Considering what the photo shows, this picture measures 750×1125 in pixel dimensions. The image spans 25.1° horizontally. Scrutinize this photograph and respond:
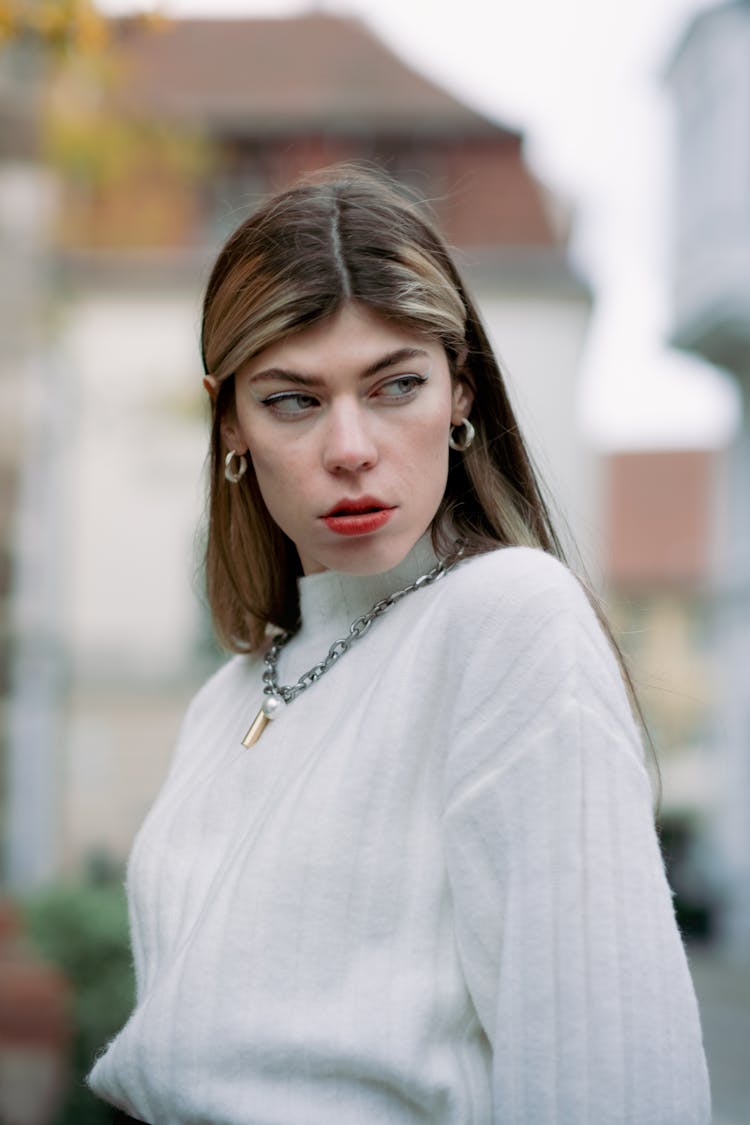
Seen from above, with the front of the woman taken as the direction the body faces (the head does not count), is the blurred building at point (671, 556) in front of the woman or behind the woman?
behind

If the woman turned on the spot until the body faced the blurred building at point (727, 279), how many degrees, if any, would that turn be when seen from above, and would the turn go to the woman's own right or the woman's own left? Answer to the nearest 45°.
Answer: approximately 135° to the woman's own right

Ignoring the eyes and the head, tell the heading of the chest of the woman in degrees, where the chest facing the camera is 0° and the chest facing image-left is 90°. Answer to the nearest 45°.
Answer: approximately 45°

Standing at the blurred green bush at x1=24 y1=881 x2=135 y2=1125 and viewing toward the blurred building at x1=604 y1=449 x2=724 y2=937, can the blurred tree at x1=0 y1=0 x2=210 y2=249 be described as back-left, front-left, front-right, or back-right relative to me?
front-left

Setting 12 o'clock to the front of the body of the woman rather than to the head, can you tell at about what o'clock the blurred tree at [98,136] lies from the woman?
The blurred tree is roughly at 4 o'clock from the woman.

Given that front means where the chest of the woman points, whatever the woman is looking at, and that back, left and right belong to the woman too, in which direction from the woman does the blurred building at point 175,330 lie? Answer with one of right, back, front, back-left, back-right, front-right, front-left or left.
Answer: back-right
